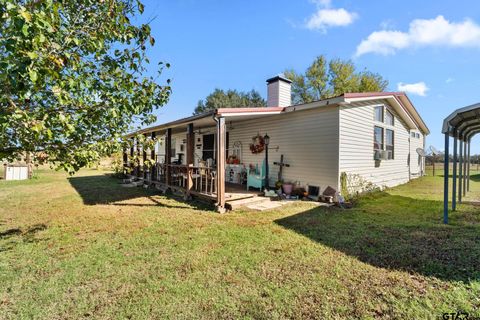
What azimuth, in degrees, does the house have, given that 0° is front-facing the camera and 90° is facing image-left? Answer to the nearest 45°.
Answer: approximately 45°

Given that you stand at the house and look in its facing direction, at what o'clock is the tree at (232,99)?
The tree is roughly at 4 o'clock from the house.

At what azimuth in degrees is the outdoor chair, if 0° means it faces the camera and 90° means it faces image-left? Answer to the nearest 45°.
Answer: approximately 45°

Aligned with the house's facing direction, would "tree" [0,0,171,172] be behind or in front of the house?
in front

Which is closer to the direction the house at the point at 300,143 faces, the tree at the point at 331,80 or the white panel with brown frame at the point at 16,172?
the white panel with brown frame

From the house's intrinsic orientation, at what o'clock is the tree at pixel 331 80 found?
The tree is roughly at 5 o'clock from the house.

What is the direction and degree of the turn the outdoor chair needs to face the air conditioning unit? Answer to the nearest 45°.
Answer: approximately 135° to its left

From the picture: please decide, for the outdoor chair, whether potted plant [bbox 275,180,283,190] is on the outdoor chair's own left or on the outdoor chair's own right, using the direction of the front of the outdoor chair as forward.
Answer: on the outdoor chair's own left

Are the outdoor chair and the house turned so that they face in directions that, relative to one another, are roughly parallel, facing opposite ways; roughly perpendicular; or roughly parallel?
roughly parallel

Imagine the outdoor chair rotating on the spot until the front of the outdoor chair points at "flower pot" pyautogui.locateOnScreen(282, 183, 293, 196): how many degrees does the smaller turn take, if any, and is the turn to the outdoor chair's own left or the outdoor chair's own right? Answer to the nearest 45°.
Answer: approximately 90° to the outdoor chair's own left
